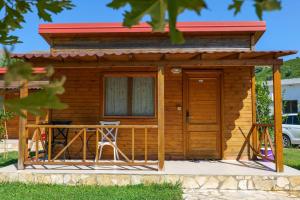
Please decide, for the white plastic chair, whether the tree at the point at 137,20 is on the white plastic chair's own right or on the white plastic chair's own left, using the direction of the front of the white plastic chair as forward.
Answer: on the white plastic chair's own left

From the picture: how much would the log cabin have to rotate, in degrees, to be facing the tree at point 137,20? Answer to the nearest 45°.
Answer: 0° — it already faces it

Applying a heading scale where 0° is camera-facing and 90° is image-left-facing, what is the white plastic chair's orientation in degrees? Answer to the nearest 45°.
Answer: approximately 45°

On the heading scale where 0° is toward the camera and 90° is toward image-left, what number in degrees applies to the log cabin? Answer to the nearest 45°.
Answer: approximately 0°
